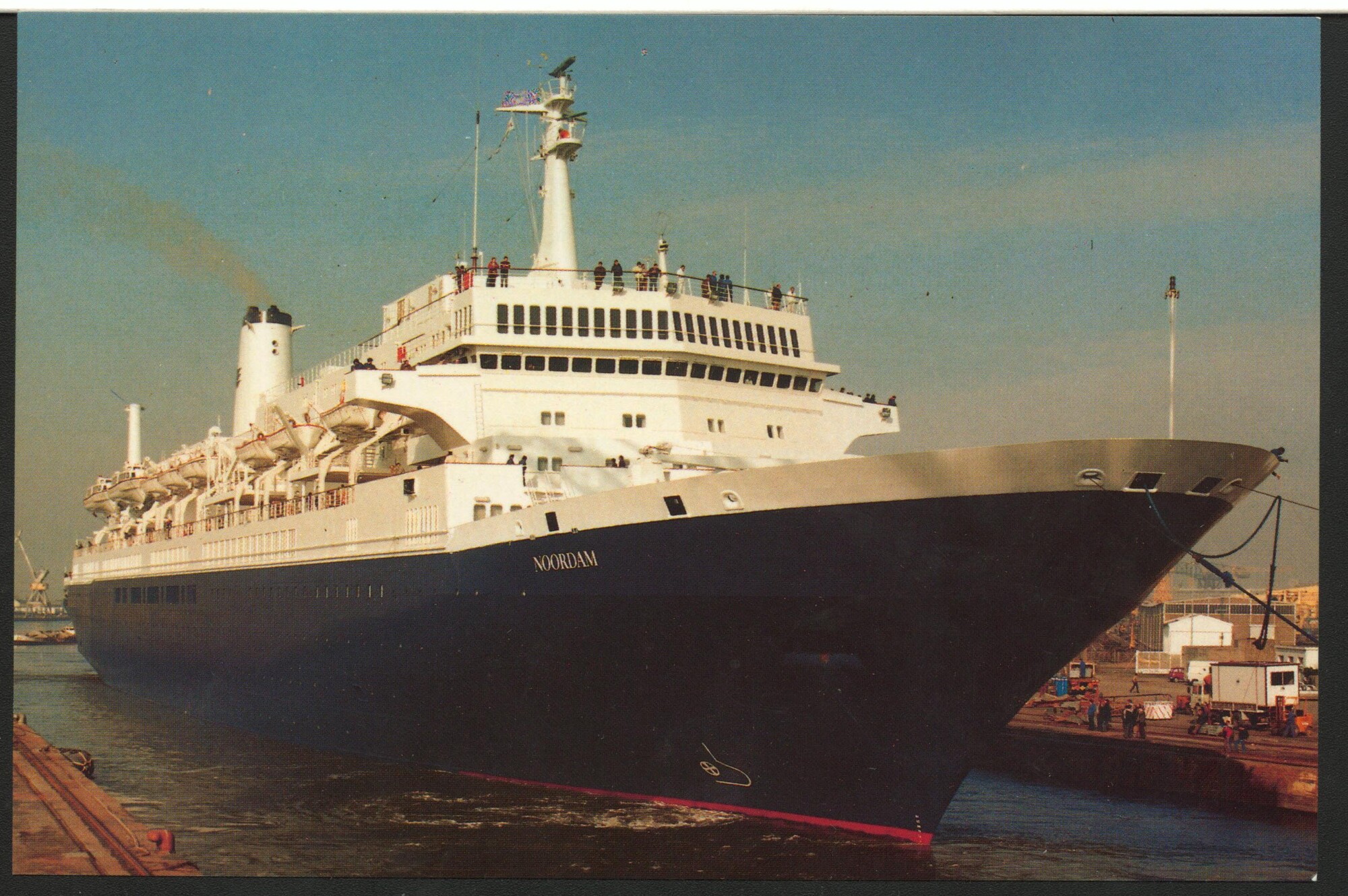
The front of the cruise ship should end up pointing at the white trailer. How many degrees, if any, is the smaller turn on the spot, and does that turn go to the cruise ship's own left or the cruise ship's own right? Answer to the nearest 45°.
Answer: approximately 90° to the cruise ship's own left

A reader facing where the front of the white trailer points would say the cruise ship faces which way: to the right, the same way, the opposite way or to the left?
the same way

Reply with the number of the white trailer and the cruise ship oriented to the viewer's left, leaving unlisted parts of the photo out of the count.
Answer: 0

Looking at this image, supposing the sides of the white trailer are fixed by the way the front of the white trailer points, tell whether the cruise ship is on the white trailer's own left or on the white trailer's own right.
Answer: on the white trailer's own right

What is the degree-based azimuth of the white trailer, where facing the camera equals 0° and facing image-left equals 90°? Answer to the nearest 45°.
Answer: approximately 315°

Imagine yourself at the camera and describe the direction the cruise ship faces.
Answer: facing the viewer and to the right of the viewer
